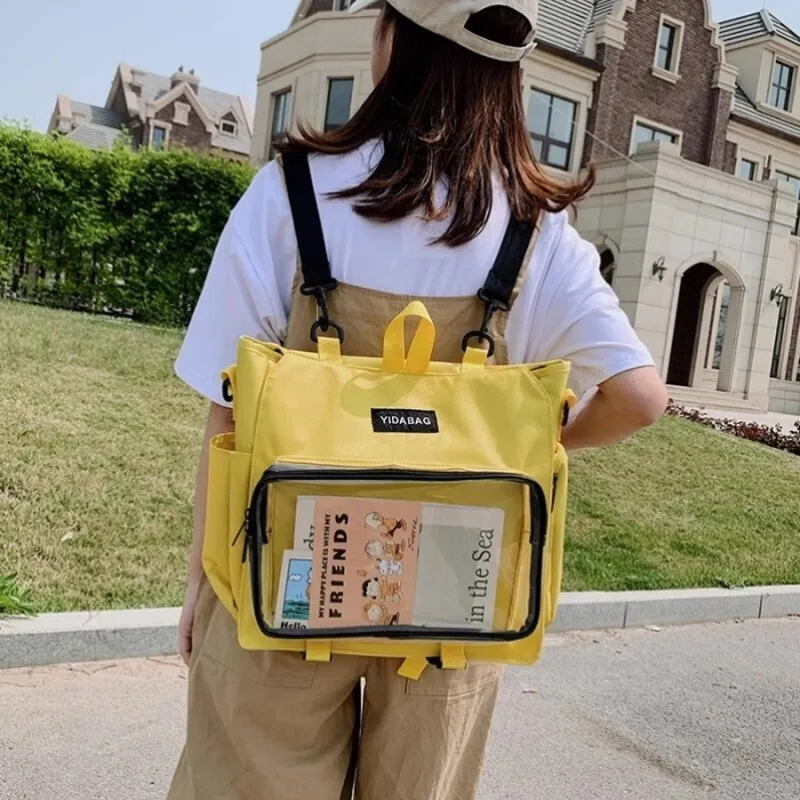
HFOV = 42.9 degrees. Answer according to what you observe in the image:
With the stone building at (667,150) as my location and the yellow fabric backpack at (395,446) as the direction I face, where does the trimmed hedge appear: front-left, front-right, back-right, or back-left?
front-right

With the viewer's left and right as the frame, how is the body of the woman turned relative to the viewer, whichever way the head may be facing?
facing away from the viewer

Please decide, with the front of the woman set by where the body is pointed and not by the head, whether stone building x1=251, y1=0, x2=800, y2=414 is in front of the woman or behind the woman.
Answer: in front

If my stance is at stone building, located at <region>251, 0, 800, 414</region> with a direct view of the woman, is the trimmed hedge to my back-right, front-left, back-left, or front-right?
front-right

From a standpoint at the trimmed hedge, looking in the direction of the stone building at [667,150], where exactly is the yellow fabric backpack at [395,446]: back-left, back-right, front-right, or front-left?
back-right

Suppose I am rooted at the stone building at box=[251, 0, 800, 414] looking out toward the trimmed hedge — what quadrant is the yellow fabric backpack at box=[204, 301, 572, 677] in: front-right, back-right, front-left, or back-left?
front-left

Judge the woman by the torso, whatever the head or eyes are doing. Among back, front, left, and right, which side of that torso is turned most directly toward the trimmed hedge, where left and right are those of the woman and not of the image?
front
